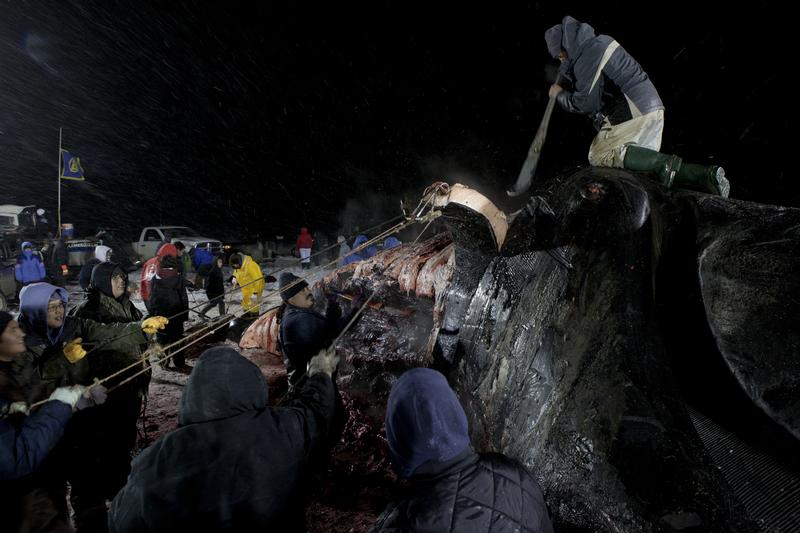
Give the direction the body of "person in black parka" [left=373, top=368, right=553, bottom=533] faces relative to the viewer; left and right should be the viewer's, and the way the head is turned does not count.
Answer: facing away from the viewer and to the left of the viewer

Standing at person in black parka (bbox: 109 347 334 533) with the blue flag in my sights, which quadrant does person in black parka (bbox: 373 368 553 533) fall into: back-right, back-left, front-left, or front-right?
back-right

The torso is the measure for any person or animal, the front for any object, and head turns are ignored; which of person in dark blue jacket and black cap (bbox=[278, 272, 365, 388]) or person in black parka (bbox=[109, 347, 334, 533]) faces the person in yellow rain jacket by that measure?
person in black parka (bbox=[109, 347, 334, 533])

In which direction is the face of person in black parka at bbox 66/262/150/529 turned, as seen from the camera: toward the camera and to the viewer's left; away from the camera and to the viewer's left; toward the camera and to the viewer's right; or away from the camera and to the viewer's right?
toward the camera and to the viewer's right

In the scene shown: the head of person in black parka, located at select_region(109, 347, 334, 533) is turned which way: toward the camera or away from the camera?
away from the camera

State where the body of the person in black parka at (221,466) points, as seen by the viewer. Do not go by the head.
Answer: away from the camera
